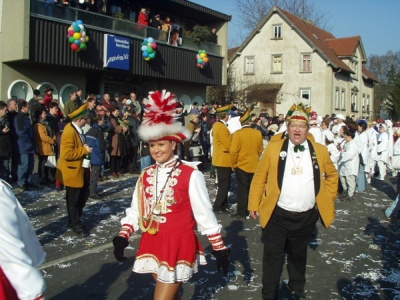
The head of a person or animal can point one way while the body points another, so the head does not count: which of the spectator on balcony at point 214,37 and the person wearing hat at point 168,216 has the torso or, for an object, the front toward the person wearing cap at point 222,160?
the spectator on balcony

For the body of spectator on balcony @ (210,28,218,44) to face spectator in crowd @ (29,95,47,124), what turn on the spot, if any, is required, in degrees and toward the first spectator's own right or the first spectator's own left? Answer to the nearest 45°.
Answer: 0° — they already face them

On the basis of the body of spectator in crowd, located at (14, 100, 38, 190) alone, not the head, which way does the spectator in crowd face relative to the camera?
to the viewer's right

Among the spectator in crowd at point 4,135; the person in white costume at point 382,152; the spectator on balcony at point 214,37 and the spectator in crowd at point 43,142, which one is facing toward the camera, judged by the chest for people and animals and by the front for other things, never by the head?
the spectator on balcony at point 214,37

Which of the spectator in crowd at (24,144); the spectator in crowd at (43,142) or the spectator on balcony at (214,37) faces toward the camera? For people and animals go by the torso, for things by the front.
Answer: the spectator on balcony at (214,37)

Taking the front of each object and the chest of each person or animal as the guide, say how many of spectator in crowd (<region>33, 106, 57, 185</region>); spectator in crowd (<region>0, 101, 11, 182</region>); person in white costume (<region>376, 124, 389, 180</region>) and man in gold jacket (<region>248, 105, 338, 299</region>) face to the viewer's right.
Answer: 2

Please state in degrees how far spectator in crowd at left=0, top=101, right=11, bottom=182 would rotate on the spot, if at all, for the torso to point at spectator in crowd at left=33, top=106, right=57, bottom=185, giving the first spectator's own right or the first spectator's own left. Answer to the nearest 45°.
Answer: approximately 45° to the first spectator's own left

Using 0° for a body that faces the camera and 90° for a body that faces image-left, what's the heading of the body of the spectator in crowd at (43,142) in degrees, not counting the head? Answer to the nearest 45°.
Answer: approximately 270°

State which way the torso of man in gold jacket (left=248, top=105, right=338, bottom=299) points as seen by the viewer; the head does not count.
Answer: toward the camera

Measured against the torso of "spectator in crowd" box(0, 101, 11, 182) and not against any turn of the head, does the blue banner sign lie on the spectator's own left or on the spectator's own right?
on the spectator's own left

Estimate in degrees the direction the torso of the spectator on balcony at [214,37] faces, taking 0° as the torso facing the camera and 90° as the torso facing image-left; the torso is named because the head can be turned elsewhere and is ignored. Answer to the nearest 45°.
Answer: approximately 0°
